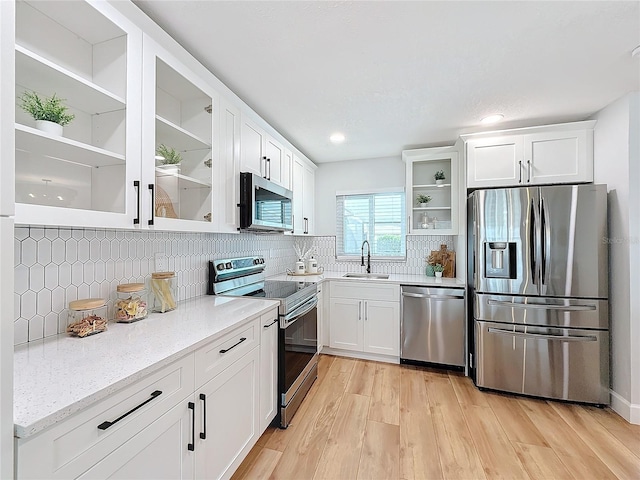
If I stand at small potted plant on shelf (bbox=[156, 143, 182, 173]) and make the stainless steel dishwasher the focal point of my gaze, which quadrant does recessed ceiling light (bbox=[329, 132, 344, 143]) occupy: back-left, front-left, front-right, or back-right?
front-left

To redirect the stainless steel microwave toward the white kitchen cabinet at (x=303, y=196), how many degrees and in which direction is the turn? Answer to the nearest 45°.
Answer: approximately 135° to its left

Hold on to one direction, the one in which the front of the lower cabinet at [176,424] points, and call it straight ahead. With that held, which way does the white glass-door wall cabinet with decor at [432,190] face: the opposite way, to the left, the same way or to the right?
to the right

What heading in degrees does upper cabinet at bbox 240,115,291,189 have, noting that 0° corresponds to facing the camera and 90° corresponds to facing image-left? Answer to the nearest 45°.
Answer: approximately 315°

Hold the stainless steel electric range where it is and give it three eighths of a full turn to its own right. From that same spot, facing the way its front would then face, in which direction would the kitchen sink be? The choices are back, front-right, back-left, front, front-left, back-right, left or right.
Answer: back-right

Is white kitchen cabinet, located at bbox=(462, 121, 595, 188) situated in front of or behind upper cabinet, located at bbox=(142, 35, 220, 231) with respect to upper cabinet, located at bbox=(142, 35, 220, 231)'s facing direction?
in front

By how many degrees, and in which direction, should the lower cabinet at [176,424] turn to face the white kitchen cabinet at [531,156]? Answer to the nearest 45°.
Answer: approximately 45° to its left

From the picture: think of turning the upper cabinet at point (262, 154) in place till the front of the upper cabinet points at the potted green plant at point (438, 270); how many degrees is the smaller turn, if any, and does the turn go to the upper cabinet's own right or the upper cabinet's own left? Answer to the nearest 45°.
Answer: approximately 45° to the upper cabinet's own left

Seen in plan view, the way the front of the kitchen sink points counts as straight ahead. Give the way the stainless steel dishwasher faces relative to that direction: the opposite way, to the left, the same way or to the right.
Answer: the same way

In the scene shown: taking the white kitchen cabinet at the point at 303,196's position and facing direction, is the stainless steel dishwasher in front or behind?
in front

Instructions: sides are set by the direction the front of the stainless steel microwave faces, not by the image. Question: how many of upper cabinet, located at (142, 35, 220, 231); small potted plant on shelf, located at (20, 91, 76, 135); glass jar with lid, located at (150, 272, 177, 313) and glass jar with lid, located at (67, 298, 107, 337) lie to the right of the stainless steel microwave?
4

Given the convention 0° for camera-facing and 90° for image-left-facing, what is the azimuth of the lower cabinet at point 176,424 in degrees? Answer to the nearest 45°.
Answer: approximately 315°

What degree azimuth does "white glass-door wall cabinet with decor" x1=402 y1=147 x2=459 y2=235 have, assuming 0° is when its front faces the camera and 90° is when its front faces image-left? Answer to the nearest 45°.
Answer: approximately 0°

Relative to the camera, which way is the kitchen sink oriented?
toward the camera

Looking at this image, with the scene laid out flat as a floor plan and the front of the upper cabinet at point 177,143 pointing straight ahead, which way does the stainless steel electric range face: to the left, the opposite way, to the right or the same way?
the same way

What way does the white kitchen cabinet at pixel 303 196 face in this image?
to the viewer's right

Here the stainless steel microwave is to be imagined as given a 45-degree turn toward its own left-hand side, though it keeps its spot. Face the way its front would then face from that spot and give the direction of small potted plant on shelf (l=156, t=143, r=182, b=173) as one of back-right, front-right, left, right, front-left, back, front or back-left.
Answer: back-right

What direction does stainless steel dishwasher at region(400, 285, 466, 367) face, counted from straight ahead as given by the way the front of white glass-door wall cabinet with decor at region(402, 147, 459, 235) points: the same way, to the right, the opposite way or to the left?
the same way

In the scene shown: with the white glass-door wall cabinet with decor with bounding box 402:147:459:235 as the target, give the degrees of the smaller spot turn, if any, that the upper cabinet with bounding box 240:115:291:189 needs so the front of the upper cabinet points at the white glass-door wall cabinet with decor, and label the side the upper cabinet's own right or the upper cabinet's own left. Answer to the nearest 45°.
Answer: approximately 45° to the upper cabinet's own left

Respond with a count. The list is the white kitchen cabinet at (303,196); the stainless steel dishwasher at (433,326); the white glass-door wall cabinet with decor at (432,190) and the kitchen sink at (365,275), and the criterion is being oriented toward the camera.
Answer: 3

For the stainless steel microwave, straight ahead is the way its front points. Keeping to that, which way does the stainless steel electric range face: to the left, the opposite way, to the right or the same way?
the same way
